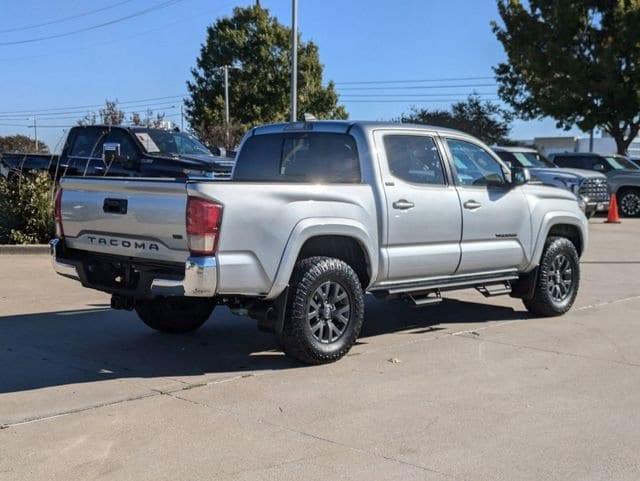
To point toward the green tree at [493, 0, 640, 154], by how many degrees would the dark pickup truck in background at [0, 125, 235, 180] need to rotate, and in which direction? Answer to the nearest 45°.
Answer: approximately 90° to its left

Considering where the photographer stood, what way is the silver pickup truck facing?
facing away from the viewer and to the right of the viewer

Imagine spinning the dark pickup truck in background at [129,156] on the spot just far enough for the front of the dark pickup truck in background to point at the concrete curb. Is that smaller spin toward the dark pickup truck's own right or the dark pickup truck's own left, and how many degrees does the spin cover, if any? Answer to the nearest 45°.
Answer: approximately 90° to the dark pickup truck's own right

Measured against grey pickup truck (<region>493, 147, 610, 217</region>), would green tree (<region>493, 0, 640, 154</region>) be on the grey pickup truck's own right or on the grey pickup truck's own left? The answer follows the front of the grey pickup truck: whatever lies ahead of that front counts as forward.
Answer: on the grey pickup truck's own left

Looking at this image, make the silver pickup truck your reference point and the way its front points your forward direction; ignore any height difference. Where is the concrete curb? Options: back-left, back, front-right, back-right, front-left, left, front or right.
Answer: left

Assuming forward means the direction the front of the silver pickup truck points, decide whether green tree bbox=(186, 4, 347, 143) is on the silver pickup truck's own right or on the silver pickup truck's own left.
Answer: on the silver pickup truck's own left

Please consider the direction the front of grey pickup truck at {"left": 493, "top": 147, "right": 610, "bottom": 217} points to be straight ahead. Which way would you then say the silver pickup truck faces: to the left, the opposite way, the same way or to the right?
to the left

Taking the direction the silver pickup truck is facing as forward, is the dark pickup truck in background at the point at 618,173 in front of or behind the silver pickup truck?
in front

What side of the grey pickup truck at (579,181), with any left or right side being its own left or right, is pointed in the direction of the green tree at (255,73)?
back

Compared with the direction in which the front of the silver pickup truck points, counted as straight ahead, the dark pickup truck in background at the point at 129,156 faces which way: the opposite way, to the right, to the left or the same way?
to the right

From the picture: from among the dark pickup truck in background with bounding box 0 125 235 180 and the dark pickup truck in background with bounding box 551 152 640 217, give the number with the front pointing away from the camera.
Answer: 0
